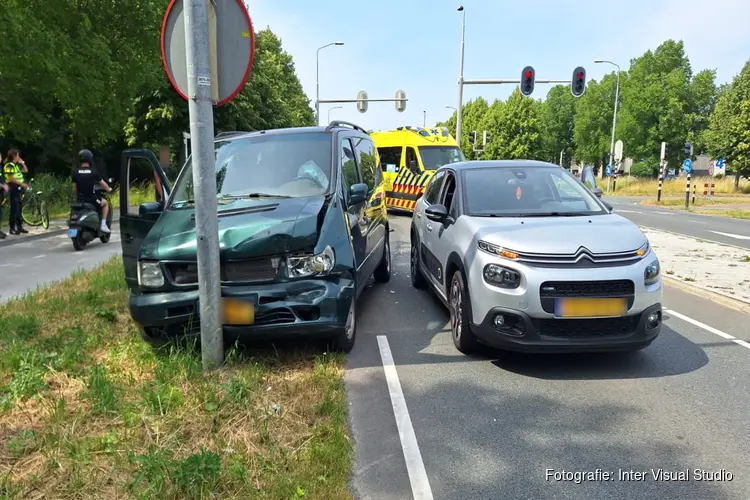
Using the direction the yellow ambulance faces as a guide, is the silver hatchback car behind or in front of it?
in front

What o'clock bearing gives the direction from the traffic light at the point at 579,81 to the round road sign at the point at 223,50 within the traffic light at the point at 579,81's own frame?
The round road sign is roughly at 12 o'clock from the traffic light.

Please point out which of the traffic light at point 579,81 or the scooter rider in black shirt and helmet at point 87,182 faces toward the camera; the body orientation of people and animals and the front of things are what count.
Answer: the traffic light

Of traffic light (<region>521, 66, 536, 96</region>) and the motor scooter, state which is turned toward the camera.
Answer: the traffic light

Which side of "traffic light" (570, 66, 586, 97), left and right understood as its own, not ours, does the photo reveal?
front

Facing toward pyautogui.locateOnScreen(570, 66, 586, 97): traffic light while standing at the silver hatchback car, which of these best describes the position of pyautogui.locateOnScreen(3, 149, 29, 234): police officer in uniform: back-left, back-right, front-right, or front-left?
front-left

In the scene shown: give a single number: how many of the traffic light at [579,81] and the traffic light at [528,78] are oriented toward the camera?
2

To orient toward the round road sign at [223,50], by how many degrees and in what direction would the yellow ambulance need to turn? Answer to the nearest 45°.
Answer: approximately 45° to its right

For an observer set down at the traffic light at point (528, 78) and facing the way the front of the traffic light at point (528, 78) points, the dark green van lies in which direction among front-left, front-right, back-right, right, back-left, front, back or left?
front

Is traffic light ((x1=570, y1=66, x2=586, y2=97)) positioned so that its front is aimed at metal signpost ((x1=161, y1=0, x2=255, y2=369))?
yes

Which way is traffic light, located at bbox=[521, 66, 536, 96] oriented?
toward the camera

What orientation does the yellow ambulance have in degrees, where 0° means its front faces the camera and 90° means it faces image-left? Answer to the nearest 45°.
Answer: approximately 315°

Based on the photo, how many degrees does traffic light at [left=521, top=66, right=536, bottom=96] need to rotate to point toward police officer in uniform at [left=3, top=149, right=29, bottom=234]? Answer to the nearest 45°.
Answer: approximately 45° to its right
